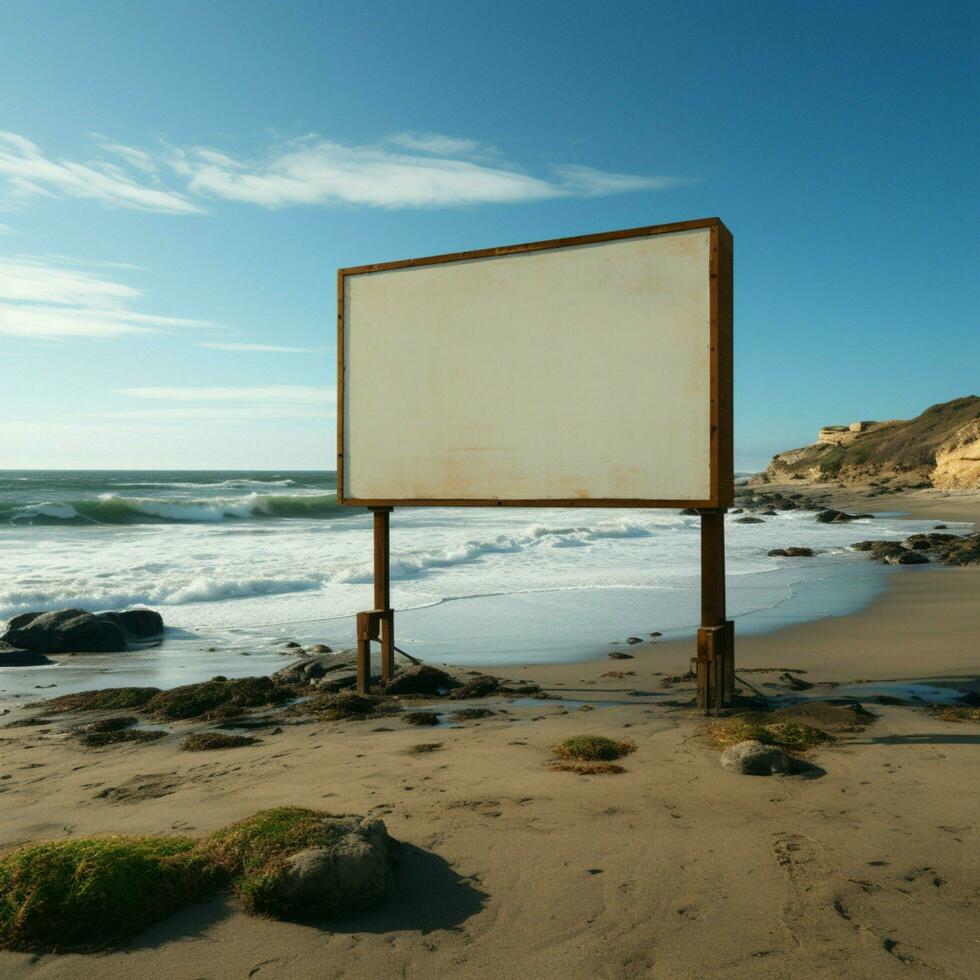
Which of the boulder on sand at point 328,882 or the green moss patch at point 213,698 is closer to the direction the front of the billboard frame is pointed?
the boulder on sand

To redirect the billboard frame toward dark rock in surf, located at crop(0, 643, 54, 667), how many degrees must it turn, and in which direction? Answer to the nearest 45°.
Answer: approximately 45° to its right

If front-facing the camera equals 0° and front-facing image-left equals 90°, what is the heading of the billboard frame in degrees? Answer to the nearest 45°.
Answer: approximately 45°

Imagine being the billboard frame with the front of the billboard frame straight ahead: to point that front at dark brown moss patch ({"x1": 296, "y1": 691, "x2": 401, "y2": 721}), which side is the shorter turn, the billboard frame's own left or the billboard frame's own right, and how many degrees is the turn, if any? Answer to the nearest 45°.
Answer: approximately 45° to the billboard frame's own right

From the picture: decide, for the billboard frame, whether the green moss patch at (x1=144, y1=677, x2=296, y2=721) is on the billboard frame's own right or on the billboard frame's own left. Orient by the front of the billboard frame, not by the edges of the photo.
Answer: on the billboard frame's own right
